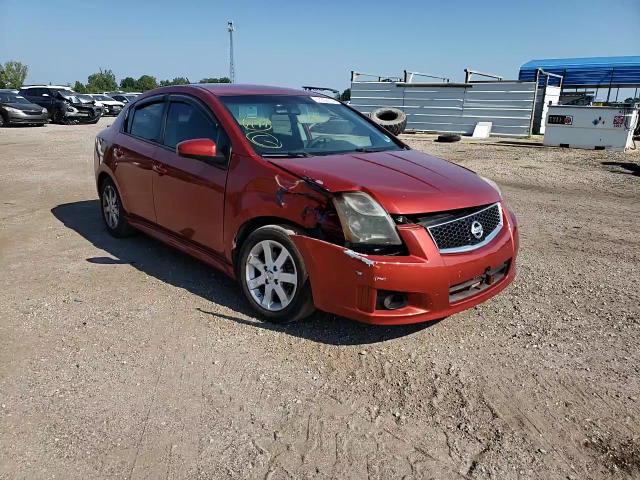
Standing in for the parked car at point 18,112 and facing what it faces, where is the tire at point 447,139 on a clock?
The tire is roughly at 12 o'clock from the parked car.

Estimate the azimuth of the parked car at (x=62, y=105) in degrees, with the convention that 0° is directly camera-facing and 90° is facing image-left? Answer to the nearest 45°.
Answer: approximately 315°

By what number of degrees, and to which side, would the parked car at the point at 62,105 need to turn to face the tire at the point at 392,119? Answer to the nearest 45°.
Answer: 0° — it already faces it

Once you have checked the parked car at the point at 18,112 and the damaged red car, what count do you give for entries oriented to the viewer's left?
0

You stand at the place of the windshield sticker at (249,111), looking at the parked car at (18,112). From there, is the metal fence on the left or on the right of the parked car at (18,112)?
right

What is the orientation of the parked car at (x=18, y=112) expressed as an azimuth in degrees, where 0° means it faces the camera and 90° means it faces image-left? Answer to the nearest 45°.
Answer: approximately 315°

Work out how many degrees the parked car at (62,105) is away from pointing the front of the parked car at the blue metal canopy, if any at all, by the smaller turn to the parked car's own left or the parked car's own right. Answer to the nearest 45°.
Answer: approximately 45° to the parked car's own left

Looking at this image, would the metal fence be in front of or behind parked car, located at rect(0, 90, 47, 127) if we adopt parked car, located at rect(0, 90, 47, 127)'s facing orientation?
in front

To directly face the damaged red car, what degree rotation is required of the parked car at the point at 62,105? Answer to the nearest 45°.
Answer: approximately 45° to its right
